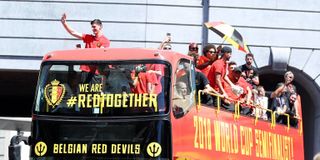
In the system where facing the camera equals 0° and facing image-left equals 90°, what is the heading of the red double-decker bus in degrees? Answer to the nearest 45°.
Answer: approximately 45°
